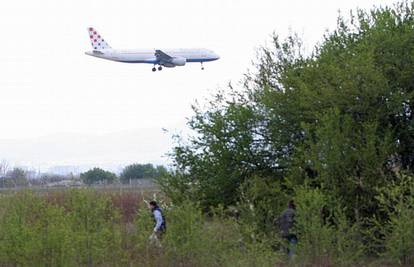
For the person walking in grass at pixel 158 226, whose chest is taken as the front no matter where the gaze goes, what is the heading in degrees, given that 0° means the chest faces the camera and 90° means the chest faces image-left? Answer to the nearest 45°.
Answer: approximately 90°

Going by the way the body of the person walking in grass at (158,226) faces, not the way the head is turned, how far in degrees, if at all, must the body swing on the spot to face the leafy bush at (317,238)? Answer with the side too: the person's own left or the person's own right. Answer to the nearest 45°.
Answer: approximately 180°

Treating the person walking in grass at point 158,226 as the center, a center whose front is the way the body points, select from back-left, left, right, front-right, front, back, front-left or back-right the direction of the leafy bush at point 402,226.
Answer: back

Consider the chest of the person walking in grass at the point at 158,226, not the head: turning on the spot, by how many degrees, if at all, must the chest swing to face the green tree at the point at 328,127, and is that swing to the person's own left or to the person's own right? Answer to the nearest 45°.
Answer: approximately 135° to the person's own right

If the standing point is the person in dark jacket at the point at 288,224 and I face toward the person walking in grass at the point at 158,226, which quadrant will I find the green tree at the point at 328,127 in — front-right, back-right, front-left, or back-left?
back-right
